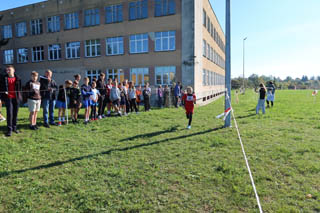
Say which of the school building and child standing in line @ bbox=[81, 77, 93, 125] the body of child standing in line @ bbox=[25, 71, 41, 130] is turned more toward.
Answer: the child standing in line

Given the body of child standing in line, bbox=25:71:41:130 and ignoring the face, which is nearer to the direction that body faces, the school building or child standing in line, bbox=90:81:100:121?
the child standing in line

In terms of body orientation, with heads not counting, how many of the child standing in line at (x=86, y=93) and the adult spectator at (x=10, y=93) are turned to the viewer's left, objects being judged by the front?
0

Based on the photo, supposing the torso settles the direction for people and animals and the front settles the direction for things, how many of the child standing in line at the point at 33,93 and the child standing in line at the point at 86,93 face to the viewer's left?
0

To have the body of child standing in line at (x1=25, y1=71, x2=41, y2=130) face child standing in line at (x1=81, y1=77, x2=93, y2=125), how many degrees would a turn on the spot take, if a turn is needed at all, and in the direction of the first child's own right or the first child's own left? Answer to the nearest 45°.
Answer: approximately 90° to the first child's own left

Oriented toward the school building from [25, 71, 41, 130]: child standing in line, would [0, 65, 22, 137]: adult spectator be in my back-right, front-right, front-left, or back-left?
back-left

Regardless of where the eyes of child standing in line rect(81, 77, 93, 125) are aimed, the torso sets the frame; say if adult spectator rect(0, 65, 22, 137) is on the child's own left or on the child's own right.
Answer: on the child's own right

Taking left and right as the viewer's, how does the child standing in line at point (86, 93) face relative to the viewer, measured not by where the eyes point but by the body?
facing the viewer and to the right of the viewer
